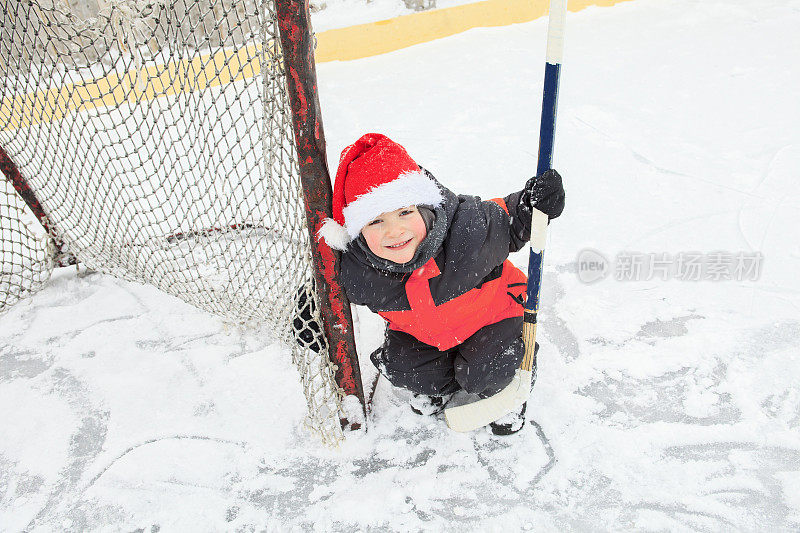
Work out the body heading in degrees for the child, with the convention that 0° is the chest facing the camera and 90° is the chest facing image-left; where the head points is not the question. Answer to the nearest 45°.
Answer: approximately 0°

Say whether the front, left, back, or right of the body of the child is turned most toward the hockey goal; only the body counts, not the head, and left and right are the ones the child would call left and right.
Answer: right
